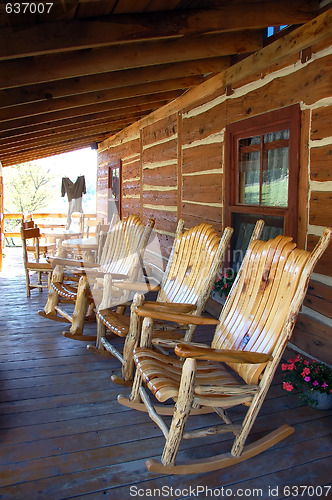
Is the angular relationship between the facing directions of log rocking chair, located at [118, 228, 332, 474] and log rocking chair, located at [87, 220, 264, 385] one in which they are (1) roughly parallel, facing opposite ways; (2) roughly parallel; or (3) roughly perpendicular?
roughly parallel

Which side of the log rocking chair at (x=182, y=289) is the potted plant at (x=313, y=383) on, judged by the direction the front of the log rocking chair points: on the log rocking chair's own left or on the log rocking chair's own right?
on the log rocking chair's own left

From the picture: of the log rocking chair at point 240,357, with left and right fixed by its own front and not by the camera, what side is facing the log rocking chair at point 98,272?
right

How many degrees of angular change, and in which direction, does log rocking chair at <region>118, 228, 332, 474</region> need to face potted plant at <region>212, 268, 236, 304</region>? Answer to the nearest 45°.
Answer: approximately 135° to its right

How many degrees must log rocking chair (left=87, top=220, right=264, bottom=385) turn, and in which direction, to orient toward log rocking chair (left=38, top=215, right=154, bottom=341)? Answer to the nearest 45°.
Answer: approximately 90° to its right

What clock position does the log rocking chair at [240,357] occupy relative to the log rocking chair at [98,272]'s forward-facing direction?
the log rocking chair at [240,357] is roughly at 10 o'clock from the log rocking chair at [98,272].

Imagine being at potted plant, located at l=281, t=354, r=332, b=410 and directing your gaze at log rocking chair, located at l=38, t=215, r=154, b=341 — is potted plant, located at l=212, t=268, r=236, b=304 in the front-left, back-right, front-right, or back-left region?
front-right

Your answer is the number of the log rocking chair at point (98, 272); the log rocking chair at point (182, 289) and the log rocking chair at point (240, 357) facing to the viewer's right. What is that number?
0

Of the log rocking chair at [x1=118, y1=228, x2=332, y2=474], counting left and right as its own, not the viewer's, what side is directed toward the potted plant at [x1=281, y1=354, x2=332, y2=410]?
back

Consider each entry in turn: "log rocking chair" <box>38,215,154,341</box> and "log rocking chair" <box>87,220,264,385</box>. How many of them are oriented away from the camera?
0

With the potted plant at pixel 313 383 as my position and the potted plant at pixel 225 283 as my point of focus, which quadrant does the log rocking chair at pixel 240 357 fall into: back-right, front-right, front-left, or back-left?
back-left

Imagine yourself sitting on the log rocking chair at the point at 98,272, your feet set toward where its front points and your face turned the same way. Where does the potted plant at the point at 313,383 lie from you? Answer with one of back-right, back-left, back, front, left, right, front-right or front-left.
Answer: left

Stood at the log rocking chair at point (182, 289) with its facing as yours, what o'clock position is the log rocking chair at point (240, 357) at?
the log rocking chair at point (240, 357) is roughly at 10 o'clock from the log rocking chair at point (182, 289).

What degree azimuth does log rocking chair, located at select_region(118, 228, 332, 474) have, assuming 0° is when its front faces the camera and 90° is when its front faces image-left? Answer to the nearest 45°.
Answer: approximately 45°
